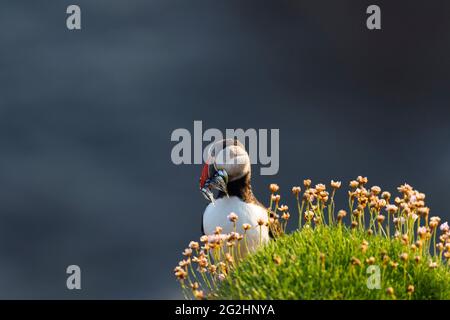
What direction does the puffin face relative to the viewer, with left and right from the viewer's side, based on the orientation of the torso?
facing the viewer and to the left of the viewer
